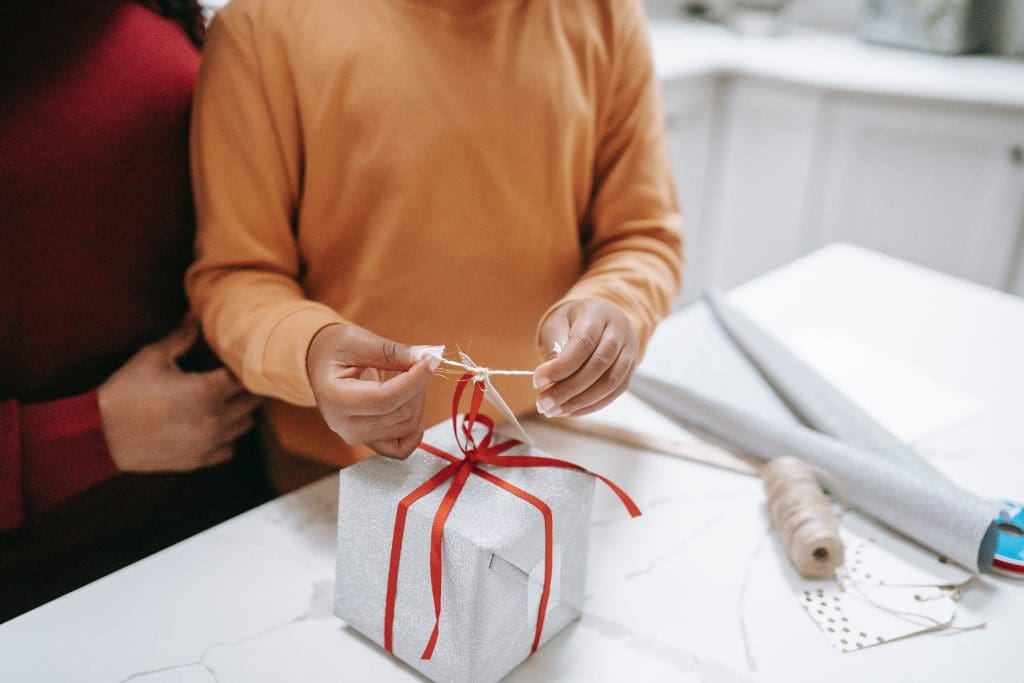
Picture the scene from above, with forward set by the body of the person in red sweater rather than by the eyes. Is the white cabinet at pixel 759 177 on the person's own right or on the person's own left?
on the person's own left

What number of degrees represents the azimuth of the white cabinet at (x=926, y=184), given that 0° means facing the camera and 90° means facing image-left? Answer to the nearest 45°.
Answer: approximately 45°

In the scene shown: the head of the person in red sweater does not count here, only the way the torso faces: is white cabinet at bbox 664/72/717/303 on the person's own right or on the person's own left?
on the person's own left

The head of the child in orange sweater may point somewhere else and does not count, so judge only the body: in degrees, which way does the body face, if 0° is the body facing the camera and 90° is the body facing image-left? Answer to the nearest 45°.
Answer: approximately 0°

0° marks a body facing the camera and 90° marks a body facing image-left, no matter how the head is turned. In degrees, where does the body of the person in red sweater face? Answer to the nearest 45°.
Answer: approximately 315°
